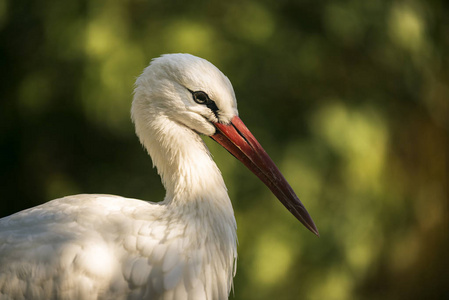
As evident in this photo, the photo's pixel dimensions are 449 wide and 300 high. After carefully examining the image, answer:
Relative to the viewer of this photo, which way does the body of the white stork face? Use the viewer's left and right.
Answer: facing to the right of the viewer
